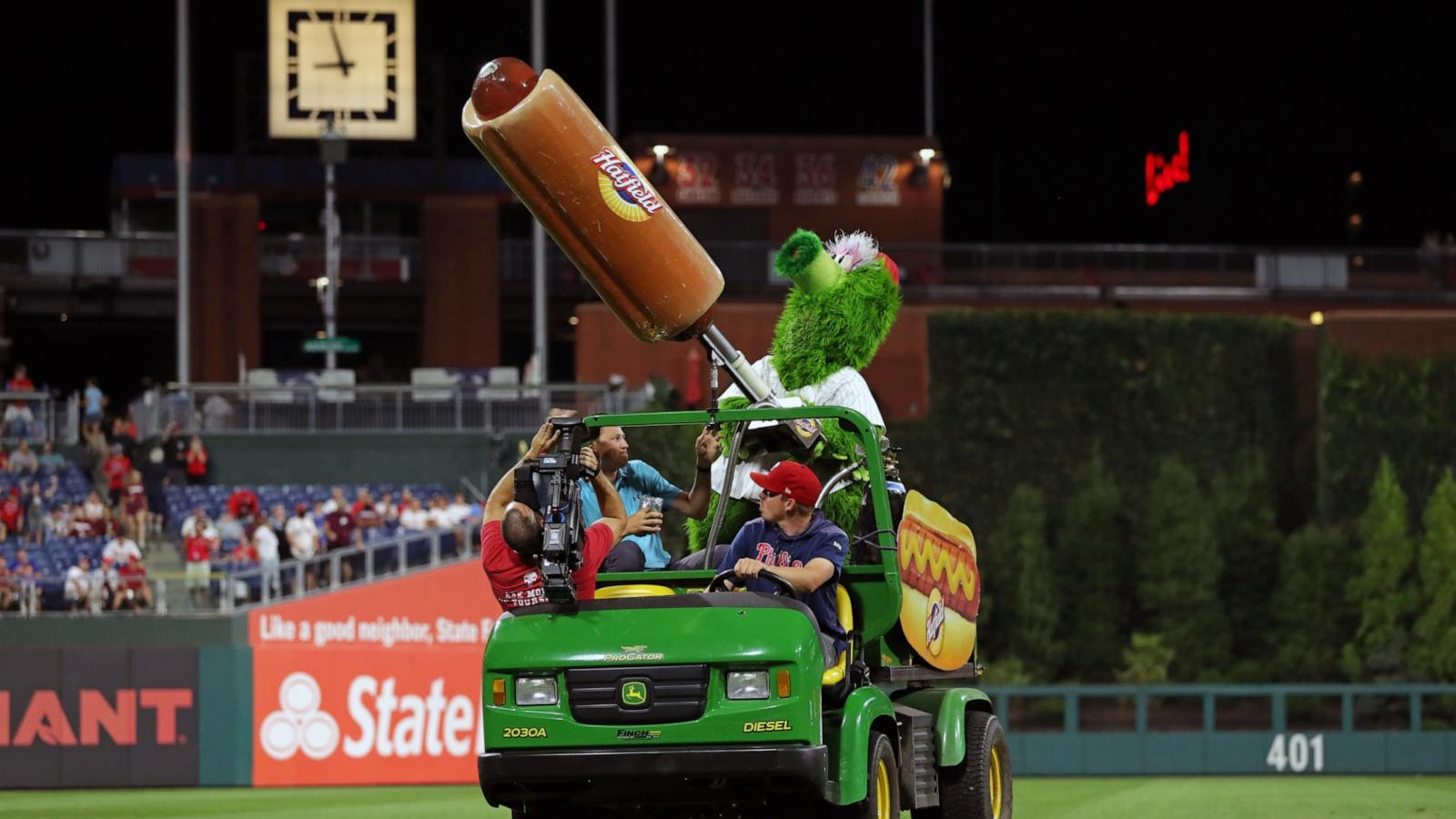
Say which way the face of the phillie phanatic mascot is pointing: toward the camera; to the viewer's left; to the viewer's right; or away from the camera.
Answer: to the viewer's left

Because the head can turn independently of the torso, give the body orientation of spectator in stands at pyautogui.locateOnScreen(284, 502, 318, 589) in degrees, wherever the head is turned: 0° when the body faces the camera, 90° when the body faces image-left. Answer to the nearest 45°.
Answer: approximately 0°

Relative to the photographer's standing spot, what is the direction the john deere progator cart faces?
facing the viewer and to the left of the viewer

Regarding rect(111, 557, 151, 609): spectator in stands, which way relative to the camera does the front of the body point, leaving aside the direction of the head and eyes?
toward the camera

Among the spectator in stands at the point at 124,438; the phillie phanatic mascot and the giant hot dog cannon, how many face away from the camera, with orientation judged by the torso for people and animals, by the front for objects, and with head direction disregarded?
0

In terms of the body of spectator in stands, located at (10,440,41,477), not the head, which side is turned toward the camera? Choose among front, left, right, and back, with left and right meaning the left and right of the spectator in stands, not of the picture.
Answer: front

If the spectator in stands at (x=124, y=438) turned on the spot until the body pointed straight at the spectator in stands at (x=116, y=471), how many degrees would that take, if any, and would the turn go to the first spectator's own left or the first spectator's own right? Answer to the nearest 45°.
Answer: approximately 45° to the first spectator's own right

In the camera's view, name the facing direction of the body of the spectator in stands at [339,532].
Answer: toward the camera

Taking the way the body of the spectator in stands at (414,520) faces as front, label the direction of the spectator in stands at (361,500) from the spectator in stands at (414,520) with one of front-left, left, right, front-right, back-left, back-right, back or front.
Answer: back-right
